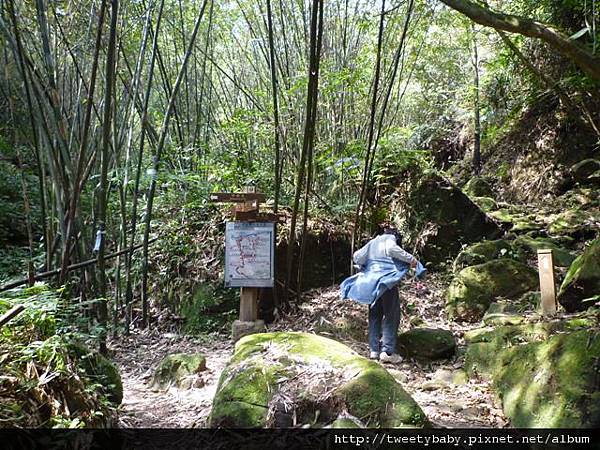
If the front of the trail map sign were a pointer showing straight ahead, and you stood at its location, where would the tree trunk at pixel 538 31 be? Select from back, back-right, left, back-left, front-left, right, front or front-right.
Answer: front-left

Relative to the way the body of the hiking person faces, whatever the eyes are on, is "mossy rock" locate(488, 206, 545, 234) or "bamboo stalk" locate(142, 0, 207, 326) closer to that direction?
the mossy rock

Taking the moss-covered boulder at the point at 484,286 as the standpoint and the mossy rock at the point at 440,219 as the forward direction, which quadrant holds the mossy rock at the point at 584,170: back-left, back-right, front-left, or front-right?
front-right

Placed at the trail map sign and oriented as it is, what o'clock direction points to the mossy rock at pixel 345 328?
The mossy rock is roughly at 9 o'clock from the trail map sign.

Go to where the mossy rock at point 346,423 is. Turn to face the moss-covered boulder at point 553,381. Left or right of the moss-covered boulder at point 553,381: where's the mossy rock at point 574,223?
left

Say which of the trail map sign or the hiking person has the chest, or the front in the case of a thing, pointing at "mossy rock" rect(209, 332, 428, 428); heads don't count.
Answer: the trail map sign

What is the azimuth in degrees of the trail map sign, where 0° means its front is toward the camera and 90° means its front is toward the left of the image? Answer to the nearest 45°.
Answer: approximately 0°

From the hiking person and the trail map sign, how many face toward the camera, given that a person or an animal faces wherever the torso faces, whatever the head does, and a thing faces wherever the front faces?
1

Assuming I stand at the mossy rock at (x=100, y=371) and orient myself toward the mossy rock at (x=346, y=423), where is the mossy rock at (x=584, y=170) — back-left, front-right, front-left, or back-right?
front-left

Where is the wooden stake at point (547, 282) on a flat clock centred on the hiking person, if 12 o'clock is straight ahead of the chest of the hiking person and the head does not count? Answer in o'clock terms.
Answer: The wooden stake is roughly at 1 o'clock from the hiking person.

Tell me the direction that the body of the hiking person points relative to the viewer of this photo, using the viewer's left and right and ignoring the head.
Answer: facing away from the viewer and to the right of the viewer

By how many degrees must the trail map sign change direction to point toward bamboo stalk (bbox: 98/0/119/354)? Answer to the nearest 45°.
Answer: approximately 45° to its right

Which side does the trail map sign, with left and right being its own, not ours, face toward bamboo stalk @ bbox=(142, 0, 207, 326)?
right

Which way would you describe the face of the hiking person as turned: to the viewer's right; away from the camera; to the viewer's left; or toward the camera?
away from the camera
